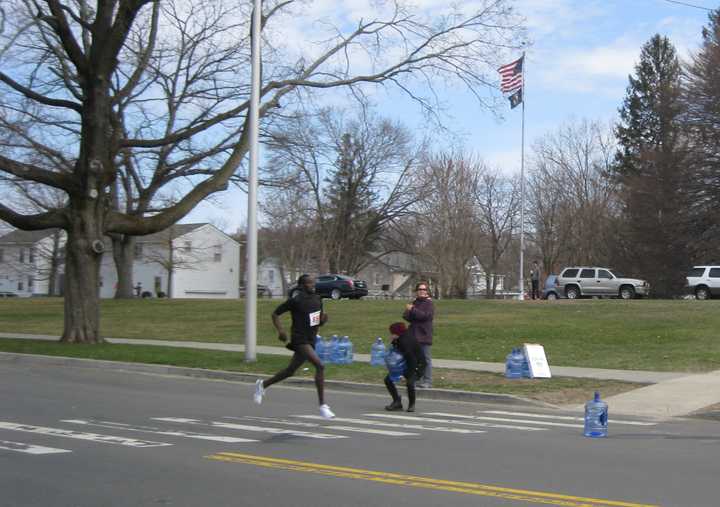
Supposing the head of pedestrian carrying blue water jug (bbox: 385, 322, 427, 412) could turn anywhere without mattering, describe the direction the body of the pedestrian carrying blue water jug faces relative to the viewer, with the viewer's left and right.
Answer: facing to the left of the viewer

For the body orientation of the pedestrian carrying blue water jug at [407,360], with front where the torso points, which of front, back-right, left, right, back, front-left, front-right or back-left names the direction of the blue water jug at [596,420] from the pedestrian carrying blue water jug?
back-left

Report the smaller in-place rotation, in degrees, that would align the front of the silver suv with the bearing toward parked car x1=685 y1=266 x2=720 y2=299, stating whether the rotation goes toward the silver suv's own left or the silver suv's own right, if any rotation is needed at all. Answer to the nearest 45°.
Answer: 0° — it already faces it

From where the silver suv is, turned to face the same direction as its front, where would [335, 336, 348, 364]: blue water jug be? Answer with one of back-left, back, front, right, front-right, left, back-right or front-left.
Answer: right

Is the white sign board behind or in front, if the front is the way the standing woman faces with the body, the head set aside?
behind

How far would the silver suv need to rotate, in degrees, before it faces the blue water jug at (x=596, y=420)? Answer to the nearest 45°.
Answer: approximately 90° to its right

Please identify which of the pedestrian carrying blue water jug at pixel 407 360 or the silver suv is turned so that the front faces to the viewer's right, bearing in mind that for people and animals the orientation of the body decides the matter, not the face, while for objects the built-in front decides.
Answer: the silver suv

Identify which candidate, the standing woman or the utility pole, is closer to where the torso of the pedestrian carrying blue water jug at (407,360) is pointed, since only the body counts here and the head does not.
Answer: the utility pole

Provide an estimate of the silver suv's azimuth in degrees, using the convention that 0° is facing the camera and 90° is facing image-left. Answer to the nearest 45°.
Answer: approximately 270°
